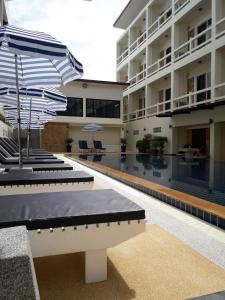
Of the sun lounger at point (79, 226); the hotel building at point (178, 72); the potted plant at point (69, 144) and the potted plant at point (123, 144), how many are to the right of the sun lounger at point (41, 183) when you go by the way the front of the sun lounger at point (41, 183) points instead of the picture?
1

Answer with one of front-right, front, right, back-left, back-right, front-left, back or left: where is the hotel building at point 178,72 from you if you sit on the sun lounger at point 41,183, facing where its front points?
front-left

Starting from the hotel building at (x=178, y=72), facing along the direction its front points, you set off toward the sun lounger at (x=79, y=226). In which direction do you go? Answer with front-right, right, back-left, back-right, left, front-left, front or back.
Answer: front-left

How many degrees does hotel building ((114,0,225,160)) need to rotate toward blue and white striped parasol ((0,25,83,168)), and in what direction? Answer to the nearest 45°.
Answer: approximately 45° to its left

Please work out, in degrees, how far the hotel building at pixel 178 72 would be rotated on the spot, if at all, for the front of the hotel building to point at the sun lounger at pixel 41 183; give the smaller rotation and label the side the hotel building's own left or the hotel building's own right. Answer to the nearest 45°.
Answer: approximately 45° to the hotel building's own left

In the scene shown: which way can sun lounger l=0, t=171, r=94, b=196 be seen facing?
to the viewer's right

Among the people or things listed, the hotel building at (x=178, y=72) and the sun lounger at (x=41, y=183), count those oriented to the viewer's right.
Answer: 1

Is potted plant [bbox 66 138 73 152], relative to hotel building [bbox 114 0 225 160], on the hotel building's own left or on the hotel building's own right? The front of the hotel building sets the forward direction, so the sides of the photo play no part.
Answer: on the hotel building's own right

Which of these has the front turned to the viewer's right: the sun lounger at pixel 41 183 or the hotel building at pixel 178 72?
the sun lounger

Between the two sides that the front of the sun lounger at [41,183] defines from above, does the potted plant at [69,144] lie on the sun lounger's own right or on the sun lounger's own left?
on the sun lounger's own left

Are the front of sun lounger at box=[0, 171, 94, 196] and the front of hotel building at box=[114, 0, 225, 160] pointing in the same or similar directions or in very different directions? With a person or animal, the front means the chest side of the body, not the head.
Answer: very different directions
